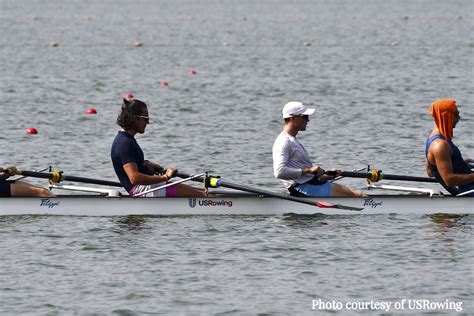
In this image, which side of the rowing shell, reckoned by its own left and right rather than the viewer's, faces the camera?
left

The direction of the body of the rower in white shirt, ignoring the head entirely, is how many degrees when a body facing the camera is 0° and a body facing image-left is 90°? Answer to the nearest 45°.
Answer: approximately 270°

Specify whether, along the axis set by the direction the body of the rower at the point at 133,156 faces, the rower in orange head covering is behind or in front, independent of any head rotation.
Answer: in front

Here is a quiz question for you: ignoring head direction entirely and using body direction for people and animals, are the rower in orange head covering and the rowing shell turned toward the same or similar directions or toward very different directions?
very different directions

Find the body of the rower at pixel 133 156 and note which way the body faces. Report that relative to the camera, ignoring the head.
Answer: to the viewer's right

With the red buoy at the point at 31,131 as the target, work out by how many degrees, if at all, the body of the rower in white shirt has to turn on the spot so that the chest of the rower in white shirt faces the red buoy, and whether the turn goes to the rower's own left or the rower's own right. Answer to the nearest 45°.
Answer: approximately 135° to the rower's own left

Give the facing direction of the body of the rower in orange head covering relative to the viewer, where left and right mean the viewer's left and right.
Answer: facing to the right of the viewer
